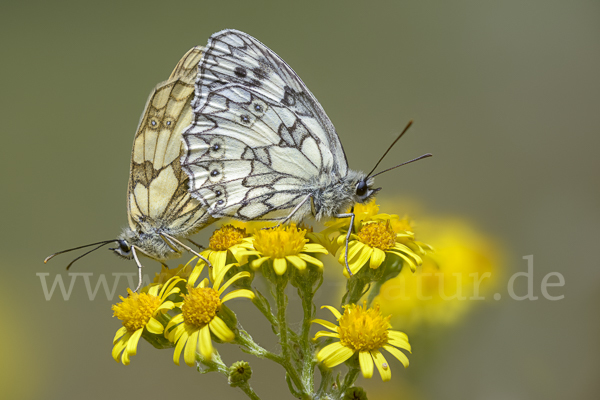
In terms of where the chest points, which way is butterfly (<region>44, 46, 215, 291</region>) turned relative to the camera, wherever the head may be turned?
to the viewer's left

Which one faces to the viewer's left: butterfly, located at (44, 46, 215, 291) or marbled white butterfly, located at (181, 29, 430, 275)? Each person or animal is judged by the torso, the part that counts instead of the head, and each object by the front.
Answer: the butterfly

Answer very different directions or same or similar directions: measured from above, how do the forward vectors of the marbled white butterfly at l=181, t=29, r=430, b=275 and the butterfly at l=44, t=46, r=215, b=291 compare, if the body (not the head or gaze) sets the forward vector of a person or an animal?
very different directions

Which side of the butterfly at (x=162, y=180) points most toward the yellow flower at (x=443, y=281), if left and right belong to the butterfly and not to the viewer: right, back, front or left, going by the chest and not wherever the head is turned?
back

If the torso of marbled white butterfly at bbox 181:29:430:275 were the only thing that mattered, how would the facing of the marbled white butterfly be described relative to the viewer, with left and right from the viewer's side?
facing to the right of the viewer

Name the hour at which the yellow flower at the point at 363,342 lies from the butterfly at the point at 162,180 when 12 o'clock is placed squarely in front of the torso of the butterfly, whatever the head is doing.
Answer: The yellow flower is roughly at 6 o'clock from the butterfly.
